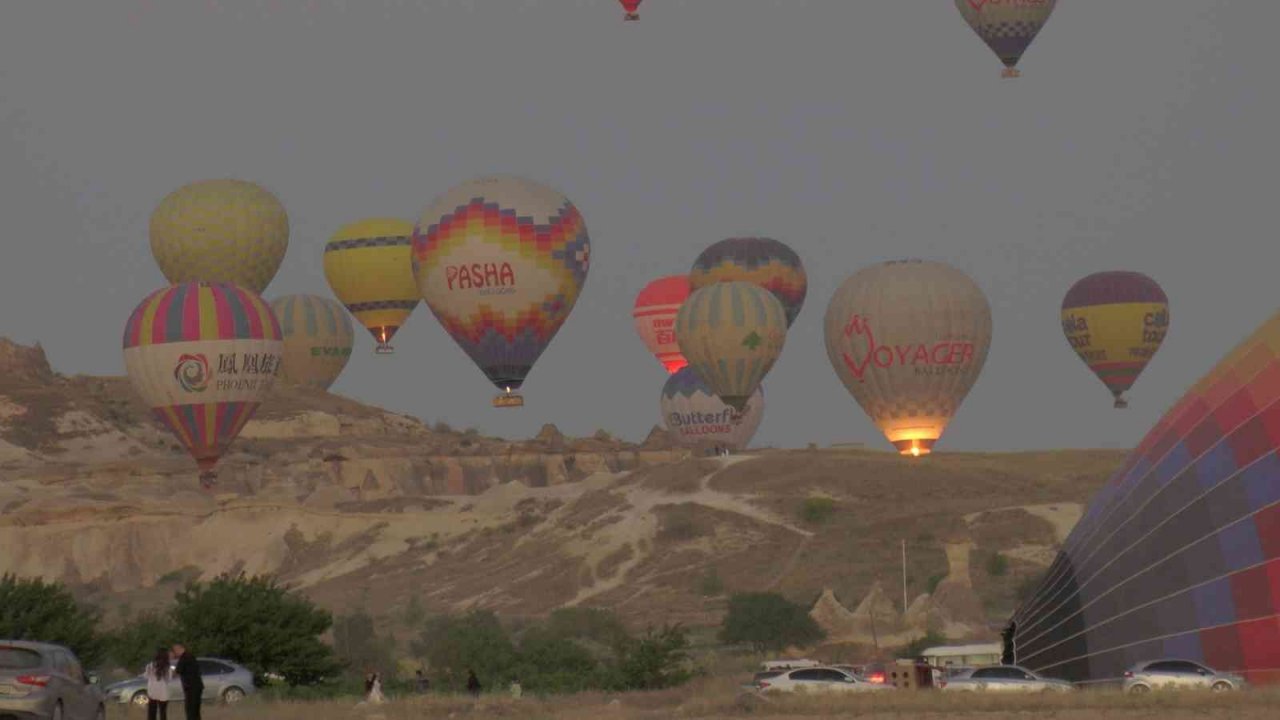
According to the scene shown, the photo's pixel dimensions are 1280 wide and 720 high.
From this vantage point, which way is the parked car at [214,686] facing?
to the viewer's left

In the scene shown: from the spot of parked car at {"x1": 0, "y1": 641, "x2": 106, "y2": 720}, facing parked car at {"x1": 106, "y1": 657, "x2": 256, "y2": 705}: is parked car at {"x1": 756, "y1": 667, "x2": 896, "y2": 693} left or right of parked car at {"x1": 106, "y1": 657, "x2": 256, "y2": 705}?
right

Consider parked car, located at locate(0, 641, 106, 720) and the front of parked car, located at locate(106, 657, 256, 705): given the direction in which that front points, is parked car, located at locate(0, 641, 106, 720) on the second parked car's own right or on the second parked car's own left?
on the second parked car's own left

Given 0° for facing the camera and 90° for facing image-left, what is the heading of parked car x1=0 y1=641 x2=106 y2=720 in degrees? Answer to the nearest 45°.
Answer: approximately 225°
